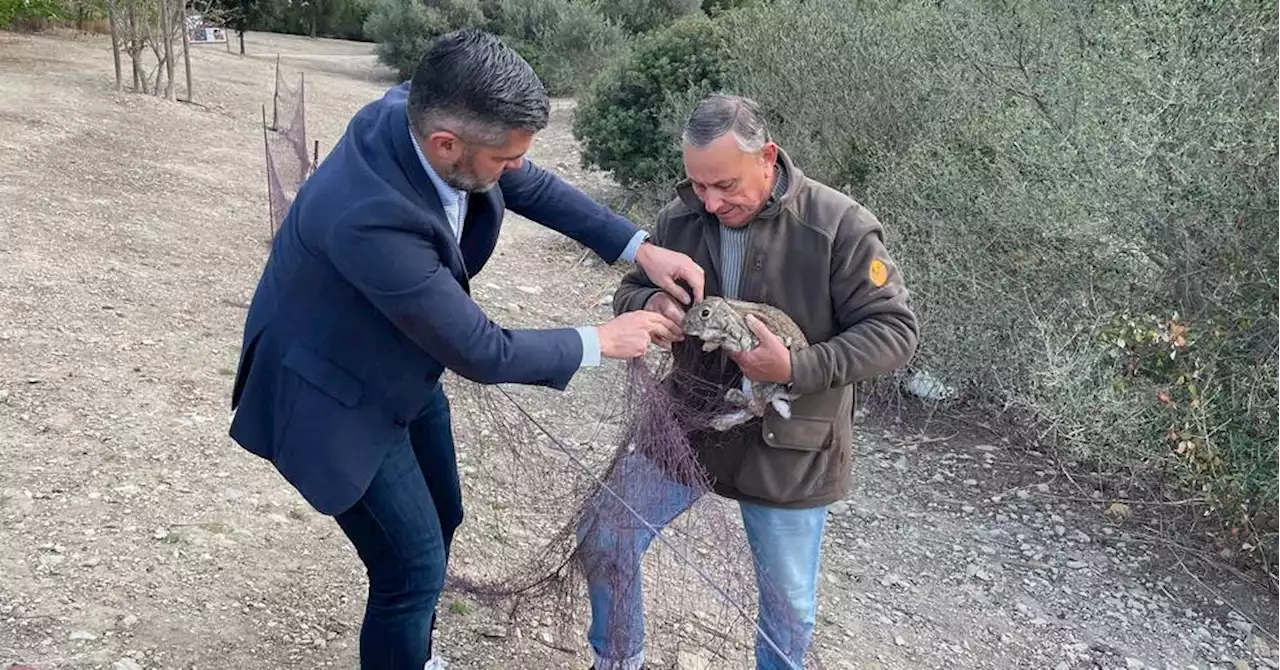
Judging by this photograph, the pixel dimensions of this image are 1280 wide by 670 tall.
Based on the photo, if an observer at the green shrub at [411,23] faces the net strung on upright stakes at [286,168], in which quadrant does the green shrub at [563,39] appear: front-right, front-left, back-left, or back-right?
front-left

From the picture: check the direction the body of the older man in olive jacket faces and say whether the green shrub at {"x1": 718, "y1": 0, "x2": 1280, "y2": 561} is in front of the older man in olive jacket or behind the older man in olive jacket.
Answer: behind

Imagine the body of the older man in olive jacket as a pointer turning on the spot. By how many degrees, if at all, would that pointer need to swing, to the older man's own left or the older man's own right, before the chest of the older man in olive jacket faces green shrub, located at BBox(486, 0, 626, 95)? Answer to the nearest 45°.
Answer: approximately 135° to the older man's own right

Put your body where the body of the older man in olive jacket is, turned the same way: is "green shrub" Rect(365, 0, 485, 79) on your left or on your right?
on your right

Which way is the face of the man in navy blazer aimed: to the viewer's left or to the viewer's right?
to the viewer's right

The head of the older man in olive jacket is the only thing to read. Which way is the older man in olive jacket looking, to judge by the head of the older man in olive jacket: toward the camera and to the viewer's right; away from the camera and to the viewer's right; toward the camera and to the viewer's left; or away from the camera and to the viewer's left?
toward the camera and to the viewer's left

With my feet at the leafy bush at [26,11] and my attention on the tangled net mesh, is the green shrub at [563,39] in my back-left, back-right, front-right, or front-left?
front-left

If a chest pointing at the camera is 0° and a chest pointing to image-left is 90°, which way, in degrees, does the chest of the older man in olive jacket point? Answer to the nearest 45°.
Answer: approximately 45°

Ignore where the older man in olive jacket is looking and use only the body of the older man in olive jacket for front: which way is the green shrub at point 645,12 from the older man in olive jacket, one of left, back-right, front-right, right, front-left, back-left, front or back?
back-right

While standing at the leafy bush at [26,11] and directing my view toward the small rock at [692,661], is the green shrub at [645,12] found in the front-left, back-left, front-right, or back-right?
front-left

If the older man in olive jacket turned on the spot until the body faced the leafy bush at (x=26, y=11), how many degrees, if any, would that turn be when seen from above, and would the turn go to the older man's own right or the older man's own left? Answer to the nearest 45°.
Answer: approximately 90° to the older man's own right

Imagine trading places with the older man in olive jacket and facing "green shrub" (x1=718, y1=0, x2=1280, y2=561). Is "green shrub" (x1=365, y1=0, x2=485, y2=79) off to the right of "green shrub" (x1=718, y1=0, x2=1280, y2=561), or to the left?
left
